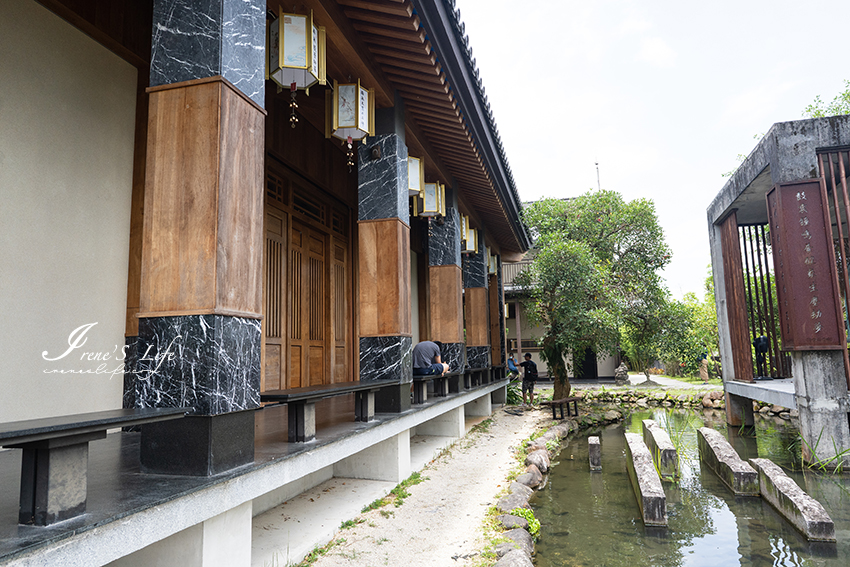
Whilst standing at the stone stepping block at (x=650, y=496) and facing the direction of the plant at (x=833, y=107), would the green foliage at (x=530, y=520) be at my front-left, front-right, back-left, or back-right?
back-left

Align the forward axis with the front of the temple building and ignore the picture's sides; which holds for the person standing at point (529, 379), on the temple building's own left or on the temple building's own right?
on the temple building's own left

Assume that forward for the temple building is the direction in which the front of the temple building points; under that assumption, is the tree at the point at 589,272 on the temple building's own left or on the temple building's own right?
on the temple building's own left

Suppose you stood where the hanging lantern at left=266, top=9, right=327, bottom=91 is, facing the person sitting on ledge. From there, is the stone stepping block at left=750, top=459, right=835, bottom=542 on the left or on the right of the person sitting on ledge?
right

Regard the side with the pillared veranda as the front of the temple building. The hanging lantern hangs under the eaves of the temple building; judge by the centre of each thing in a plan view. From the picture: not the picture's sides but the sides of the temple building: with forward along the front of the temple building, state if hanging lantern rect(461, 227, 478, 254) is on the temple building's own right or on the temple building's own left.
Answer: on the temple building's own left

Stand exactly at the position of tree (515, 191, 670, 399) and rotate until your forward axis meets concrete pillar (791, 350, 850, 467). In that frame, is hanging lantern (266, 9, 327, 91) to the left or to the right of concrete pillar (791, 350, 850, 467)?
right

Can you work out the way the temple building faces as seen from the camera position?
facing the viewer and to the right of the viewer
